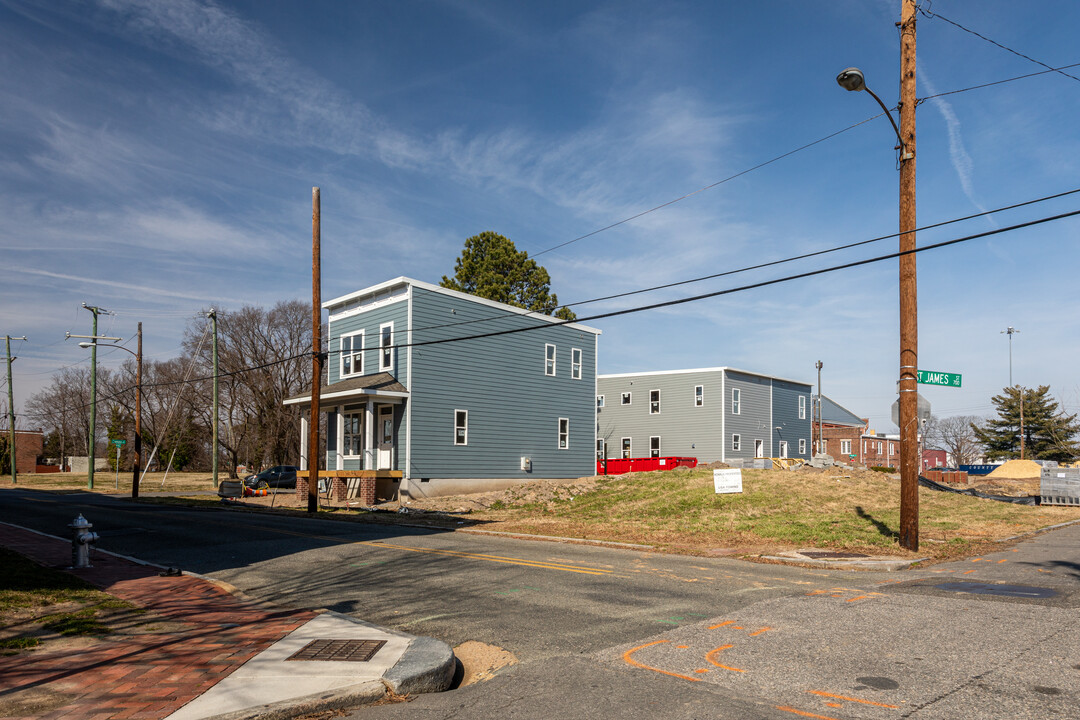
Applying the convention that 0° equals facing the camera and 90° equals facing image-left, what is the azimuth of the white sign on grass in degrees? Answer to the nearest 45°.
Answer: approximately 0°

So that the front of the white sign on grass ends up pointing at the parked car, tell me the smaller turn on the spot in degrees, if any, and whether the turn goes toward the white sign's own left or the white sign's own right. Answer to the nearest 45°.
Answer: approximately 135° to the white sign's own right

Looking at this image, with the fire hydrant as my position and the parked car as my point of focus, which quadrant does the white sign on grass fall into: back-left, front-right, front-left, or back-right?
front-right

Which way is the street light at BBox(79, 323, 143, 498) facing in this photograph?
to the viewer's left

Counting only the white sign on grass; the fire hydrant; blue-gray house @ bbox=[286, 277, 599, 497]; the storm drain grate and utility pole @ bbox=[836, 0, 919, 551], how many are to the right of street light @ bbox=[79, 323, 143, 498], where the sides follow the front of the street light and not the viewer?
0

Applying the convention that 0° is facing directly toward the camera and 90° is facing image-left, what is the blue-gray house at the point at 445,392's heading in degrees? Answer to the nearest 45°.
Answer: approximately 45°

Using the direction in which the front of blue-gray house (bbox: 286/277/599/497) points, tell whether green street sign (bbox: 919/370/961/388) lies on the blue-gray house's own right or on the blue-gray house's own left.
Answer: on the blue-gray house's own left

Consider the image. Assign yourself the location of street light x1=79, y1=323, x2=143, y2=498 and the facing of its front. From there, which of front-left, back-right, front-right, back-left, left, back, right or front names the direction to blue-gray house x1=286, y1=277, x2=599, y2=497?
back-left

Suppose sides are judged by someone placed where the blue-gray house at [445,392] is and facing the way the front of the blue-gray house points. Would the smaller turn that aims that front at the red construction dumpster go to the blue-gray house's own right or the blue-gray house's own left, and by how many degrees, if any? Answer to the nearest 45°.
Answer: approximately 180°

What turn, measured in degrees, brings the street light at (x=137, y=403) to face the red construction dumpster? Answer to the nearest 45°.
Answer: approximately 180°

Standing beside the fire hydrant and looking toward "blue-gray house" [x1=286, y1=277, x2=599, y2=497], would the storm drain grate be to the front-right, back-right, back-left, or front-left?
back-right
